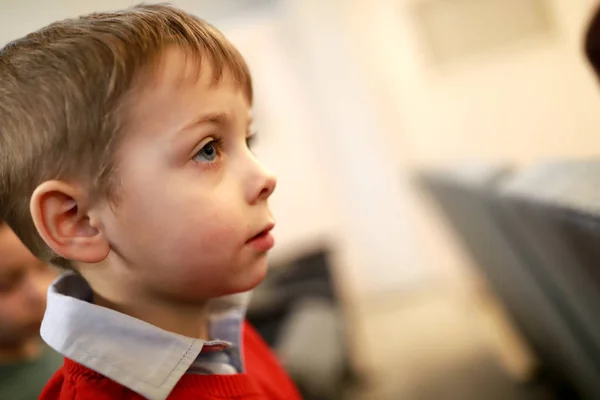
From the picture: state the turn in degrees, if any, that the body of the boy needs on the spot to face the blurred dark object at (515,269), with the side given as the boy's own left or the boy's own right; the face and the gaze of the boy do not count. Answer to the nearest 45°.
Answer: approximately 45° to the boy's own left

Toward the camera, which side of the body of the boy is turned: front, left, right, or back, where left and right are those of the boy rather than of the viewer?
right

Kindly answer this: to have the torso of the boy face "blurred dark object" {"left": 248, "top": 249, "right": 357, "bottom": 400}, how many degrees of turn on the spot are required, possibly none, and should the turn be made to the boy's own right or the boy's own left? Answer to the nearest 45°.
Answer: approximately 90° to the boy's own left

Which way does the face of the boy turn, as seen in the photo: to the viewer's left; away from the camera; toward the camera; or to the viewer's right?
to the viewer's right
